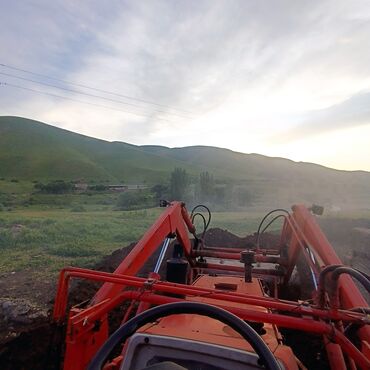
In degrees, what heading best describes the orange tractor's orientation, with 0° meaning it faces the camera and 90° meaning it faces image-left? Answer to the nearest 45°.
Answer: approximately 180°

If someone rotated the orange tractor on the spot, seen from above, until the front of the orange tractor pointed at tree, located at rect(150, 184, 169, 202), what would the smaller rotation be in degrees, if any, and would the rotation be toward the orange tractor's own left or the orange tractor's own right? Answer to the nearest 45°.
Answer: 0° — it already faces it

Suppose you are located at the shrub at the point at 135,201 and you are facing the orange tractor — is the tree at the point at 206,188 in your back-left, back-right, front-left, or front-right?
back-left

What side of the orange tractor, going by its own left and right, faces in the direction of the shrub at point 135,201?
front

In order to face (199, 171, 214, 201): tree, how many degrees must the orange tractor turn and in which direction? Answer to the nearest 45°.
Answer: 0° — it already faces it
